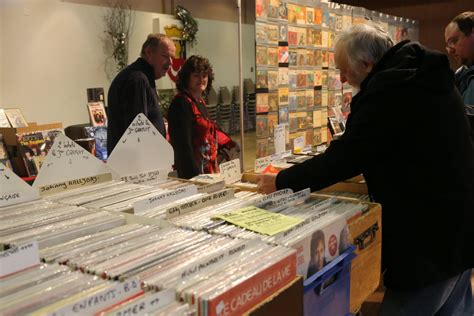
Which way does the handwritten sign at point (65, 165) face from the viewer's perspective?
toward the camera

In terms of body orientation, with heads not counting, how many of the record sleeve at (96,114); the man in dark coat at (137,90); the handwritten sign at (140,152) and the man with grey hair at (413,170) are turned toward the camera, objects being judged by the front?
2

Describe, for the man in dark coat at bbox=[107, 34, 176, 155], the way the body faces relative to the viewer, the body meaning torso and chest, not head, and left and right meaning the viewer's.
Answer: facing to the right of the viewer

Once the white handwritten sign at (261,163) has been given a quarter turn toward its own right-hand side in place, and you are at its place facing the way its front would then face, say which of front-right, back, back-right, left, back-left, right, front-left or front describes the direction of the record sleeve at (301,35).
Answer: back-right

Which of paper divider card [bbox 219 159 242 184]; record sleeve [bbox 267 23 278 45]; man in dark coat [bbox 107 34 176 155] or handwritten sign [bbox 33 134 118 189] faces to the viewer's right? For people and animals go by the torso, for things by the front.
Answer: the man in dark coat

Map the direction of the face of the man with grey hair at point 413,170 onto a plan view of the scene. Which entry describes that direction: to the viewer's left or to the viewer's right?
to the viewer's left

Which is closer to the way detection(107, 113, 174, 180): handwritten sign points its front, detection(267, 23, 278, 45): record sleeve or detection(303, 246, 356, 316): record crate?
the record crate

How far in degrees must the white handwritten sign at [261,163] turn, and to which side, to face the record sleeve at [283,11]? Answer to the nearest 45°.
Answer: approximately 135° to its left

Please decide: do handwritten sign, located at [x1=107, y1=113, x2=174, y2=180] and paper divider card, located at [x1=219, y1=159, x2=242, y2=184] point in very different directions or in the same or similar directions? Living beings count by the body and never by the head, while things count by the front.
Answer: same or similar directions

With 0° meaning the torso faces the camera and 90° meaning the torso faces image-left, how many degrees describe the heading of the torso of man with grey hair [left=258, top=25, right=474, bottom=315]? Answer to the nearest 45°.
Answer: approximately 90°

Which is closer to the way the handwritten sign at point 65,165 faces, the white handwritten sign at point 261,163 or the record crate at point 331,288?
the record crate

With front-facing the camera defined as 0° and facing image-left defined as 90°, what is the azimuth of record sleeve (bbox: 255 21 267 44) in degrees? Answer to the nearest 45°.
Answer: approximately 315°

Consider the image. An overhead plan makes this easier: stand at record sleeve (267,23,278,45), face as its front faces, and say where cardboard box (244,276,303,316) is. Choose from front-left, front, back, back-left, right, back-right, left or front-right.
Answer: front-left

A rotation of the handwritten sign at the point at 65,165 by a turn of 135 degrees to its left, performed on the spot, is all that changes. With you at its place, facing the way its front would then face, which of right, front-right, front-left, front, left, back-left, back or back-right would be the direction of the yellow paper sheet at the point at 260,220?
right

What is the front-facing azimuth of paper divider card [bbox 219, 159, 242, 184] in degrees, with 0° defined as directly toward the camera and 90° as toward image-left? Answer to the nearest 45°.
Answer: approximately 0°

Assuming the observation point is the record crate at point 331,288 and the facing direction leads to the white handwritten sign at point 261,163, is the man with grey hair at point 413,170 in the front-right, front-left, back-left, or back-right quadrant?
front-right

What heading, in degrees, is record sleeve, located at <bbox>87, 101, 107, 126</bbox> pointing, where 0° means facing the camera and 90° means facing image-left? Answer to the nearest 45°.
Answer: approximately 0°
